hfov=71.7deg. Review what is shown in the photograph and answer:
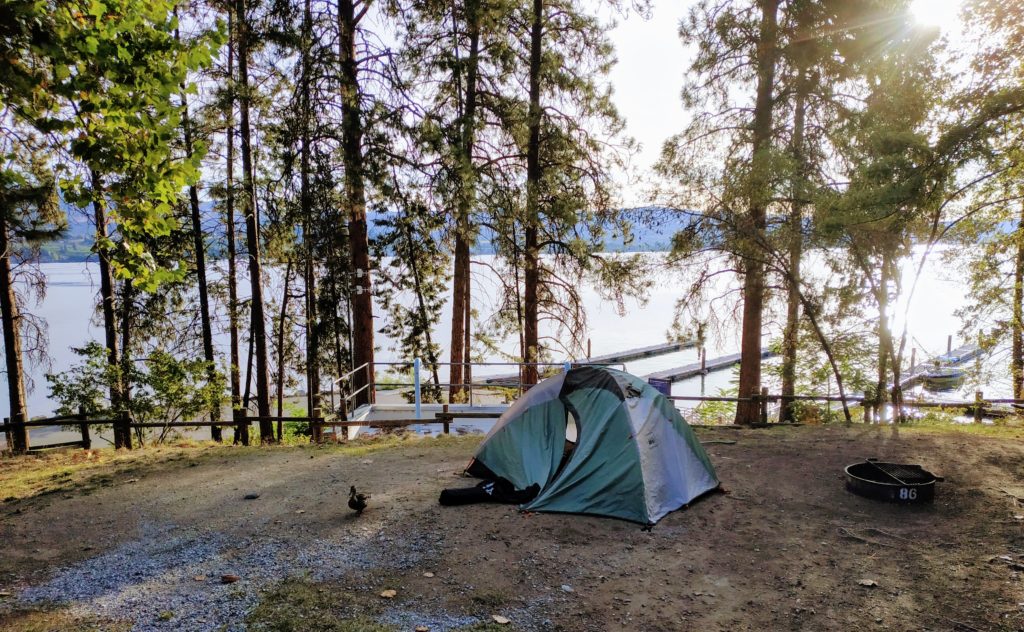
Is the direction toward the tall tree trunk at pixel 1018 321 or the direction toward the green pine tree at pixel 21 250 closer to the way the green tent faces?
the green pine tree

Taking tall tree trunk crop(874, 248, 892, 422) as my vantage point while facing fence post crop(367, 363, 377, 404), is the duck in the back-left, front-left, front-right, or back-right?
front-left

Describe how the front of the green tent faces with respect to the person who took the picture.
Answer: facing the viewer and to the left of the viewer

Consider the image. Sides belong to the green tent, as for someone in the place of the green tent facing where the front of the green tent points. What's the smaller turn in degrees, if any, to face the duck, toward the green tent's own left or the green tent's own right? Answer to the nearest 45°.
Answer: approximately 45° to the green tent's own right

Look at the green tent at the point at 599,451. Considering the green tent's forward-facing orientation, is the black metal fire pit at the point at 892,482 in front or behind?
behind

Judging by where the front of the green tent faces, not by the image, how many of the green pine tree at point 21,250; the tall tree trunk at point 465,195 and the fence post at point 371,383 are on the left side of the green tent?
0

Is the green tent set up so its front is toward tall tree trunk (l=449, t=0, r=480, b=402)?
no

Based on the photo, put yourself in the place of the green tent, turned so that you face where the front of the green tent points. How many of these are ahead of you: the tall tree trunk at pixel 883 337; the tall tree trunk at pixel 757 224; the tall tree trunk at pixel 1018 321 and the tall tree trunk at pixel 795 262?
0

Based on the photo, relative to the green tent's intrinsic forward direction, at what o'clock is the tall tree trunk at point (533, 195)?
The tall tree trunk is roughly at 4 o'clock from the green tent.

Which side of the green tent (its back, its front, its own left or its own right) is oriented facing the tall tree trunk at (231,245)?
right

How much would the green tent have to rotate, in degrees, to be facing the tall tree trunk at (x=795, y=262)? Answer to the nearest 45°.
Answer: approximately 180°

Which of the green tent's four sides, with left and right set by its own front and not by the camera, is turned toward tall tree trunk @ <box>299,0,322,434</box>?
right

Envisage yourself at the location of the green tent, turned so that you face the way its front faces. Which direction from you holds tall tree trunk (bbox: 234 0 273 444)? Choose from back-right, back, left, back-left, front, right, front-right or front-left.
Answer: right

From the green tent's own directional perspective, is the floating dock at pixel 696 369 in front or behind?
behind
